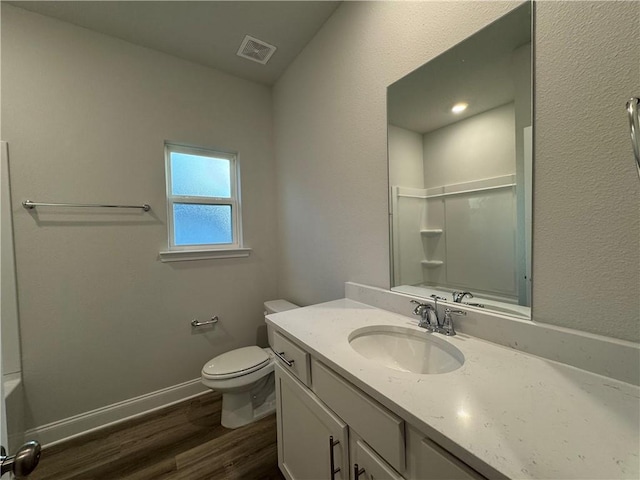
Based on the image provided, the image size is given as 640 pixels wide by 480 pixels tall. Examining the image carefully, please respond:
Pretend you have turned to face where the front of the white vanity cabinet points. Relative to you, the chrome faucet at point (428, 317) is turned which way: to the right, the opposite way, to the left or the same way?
the same way

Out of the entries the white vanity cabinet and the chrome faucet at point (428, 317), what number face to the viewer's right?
0

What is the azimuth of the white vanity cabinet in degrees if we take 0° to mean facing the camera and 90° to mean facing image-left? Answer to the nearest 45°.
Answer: approximately 45°

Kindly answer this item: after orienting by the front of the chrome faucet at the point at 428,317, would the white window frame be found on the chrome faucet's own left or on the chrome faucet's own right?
on the chrome faucet's own right

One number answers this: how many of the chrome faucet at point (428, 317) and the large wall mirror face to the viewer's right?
0

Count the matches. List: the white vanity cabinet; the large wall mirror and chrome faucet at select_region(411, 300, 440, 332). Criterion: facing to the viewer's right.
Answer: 0

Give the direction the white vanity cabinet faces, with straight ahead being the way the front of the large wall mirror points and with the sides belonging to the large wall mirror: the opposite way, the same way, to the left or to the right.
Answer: the same way

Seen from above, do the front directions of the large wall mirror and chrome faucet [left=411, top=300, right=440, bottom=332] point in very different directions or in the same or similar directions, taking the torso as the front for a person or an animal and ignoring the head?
same or similar directions

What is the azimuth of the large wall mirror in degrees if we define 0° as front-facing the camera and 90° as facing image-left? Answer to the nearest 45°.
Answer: approximately 45°
